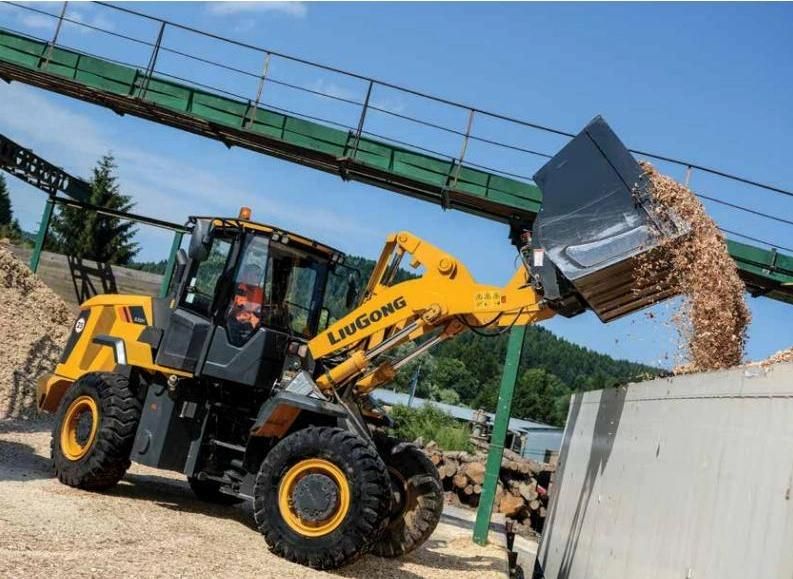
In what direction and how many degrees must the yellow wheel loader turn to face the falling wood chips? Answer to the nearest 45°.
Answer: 0° — it already faces it

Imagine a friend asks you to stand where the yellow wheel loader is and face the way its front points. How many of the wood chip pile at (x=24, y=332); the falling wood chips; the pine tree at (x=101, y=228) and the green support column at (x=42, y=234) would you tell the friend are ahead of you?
1

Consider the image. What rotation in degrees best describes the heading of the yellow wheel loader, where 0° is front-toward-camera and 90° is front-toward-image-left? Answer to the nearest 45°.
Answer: approximately 315°

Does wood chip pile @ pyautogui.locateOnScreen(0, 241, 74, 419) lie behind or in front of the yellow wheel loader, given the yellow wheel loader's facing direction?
behind

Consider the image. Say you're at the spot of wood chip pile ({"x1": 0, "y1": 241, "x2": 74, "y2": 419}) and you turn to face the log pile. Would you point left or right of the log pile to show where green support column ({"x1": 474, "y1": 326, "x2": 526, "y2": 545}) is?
right

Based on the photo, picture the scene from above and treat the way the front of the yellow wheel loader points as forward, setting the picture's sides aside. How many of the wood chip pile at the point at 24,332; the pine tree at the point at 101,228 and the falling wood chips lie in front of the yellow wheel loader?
1

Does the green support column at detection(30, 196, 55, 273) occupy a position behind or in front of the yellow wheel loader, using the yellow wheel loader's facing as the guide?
behind

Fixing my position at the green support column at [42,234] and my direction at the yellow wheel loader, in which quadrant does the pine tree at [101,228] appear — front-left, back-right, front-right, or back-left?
back-left
